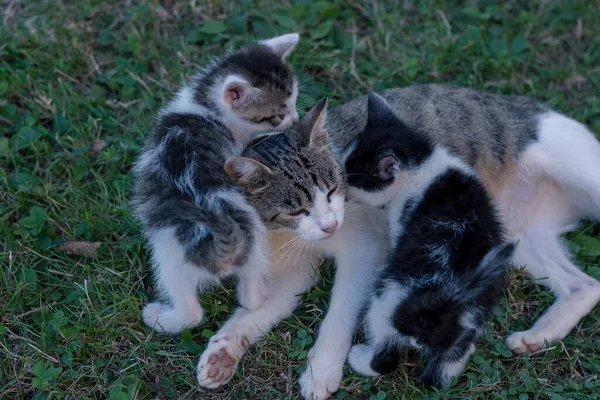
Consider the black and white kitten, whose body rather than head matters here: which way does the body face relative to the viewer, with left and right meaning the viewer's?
facing away from the viewer and to the left of the viewer

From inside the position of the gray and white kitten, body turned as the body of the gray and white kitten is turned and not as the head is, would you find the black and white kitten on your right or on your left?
on your right

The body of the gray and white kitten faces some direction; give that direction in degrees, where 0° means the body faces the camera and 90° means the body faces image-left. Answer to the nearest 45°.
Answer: approximately 180°
